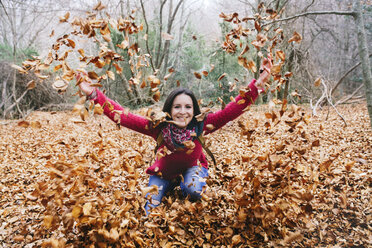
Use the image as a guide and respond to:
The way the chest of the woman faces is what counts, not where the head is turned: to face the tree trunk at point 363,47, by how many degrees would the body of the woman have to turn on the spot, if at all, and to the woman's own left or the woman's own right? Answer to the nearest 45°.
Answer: approximately 90° to the woman's own left

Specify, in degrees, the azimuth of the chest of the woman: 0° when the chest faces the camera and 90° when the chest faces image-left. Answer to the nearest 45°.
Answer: approximately 0°
